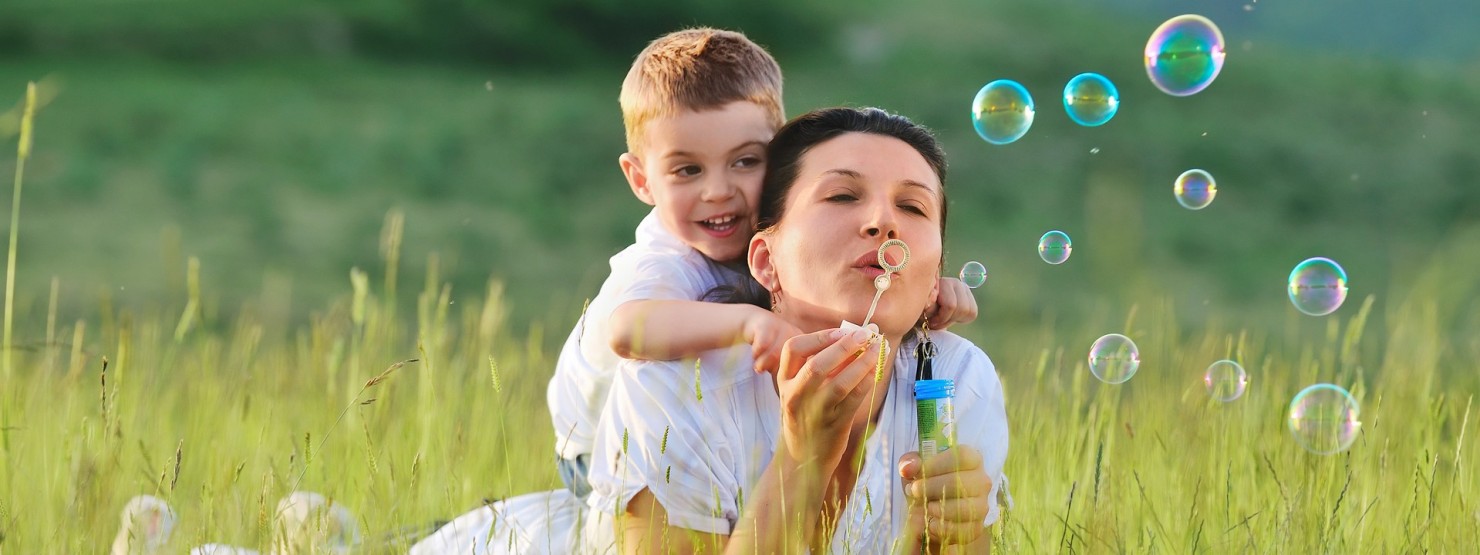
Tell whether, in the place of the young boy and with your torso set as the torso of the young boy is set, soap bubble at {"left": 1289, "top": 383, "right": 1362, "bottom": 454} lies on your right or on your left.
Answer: on your left

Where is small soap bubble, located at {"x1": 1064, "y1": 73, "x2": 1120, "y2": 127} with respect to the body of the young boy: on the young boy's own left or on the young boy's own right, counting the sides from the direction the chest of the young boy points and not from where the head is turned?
on the young boy's own left

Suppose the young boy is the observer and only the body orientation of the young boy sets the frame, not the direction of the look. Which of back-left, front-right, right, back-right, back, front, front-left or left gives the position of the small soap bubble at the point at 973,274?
front-left

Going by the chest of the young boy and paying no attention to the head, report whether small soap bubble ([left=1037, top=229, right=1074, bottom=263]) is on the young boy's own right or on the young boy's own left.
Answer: on the young boy's own left

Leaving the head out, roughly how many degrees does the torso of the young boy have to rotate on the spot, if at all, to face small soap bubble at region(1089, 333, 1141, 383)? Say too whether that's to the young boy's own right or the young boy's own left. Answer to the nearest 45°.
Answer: approximately 45° to the young boy's own left

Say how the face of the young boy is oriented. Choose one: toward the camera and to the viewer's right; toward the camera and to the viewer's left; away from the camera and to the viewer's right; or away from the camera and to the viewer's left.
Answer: toward the camera and to the viewer's right

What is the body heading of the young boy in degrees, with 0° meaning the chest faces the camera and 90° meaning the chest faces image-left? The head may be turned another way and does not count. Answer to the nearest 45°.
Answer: approximately 315°
